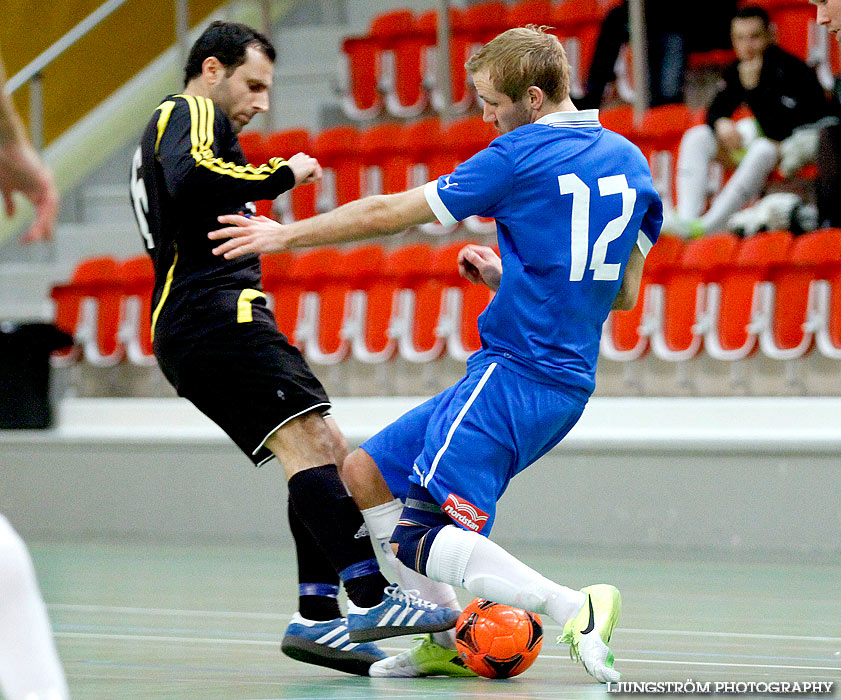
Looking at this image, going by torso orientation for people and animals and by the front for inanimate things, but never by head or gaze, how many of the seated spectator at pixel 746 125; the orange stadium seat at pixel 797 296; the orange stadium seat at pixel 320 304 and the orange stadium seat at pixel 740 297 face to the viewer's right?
0

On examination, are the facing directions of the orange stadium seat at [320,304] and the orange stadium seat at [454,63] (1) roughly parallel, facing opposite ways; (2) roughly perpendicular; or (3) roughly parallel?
roughly parallel

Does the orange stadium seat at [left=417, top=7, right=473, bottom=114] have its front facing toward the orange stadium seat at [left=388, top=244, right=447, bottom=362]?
yes

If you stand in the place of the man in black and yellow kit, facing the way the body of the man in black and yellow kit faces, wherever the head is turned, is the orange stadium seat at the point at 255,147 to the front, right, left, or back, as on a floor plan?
left

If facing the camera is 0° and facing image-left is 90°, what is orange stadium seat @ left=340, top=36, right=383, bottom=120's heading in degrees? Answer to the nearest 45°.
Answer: approximately 0°

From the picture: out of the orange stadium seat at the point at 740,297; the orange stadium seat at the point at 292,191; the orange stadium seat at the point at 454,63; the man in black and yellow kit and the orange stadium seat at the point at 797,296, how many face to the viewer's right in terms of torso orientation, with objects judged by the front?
1

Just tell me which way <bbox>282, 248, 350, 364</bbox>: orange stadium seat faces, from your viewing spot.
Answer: facing the viewer

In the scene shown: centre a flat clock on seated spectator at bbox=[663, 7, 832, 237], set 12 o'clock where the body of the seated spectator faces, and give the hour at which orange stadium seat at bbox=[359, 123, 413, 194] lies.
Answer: The orange stadium seat is roughly at 2 o'clock from the seated spectator.

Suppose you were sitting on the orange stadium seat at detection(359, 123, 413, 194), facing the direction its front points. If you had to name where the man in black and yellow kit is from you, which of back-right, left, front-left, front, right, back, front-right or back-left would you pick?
front

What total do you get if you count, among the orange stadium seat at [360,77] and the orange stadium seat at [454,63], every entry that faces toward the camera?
2

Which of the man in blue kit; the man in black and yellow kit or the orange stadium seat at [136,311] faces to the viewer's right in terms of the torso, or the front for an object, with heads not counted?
the man in black and yellow kit

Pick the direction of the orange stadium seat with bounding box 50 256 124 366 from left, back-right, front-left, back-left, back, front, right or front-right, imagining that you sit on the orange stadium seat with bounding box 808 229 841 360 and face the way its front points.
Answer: right

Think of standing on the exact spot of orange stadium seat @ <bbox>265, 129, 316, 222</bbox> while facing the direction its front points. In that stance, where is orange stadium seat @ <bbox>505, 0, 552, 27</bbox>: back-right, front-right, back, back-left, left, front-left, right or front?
left

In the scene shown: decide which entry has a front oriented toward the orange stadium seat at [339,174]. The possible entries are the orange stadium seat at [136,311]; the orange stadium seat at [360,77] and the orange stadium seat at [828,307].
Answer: the orange stadium seat at [360,77]

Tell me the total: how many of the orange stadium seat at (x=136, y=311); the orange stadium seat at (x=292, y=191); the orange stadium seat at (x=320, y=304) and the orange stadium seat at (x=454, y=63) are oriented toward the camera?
4

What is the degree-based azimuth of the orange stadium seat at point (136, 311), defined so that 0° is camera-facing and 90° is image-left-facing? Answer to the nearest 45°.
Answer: approximately 0°

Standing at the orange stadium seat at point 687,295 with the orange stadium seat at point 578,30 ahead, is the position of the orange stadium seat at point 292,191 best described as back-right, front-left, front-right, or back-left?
front-left

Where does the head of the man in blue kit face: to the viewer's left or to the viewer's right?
to the viewer's left
